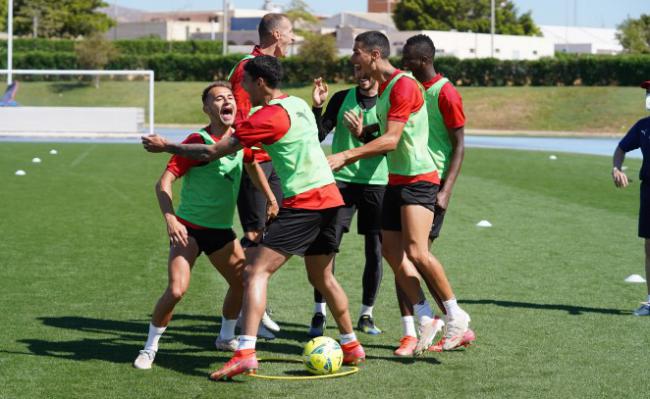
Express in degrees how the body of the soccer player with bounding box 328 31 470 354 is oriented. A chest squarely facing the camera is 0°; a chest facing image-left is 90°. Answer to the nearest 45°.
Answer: approximately 90°

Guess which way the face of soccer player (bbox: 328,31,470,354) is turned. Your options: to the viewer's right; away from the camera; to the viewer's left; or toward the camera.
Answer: to the viewer's left
